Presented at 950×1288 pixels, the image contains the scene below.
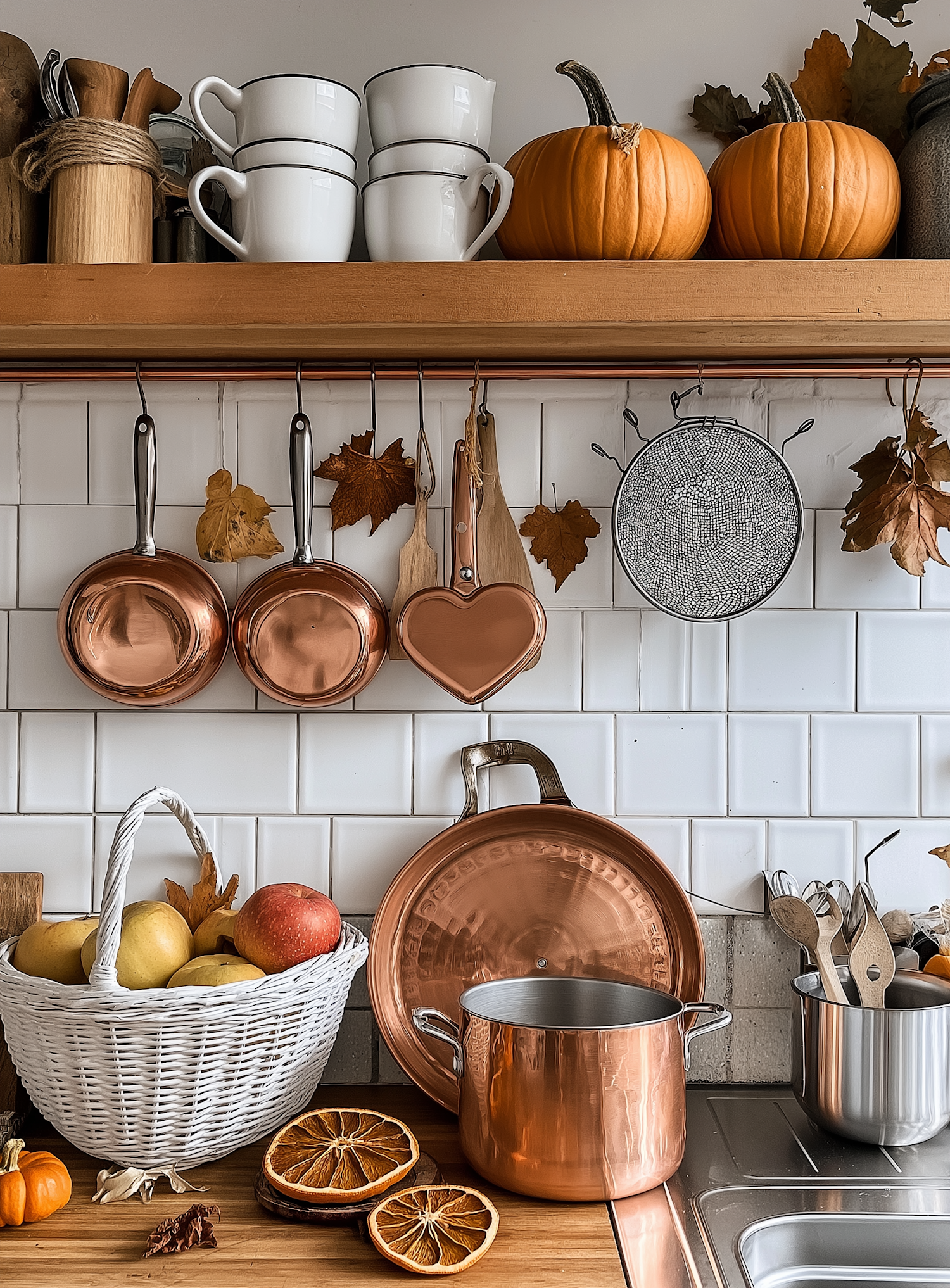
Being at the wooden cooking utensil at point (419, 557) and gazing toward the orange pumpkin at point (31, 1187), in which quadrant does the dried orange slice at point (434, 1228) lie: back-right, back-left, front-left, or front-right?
front-left

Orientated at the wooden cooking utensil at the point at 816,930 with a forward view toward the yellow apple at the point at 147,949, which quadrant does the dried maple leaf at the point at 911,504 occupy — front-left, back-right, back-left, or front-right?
back-right

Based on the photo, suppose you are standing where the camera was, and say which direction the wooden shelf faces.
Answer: facing the viewer
